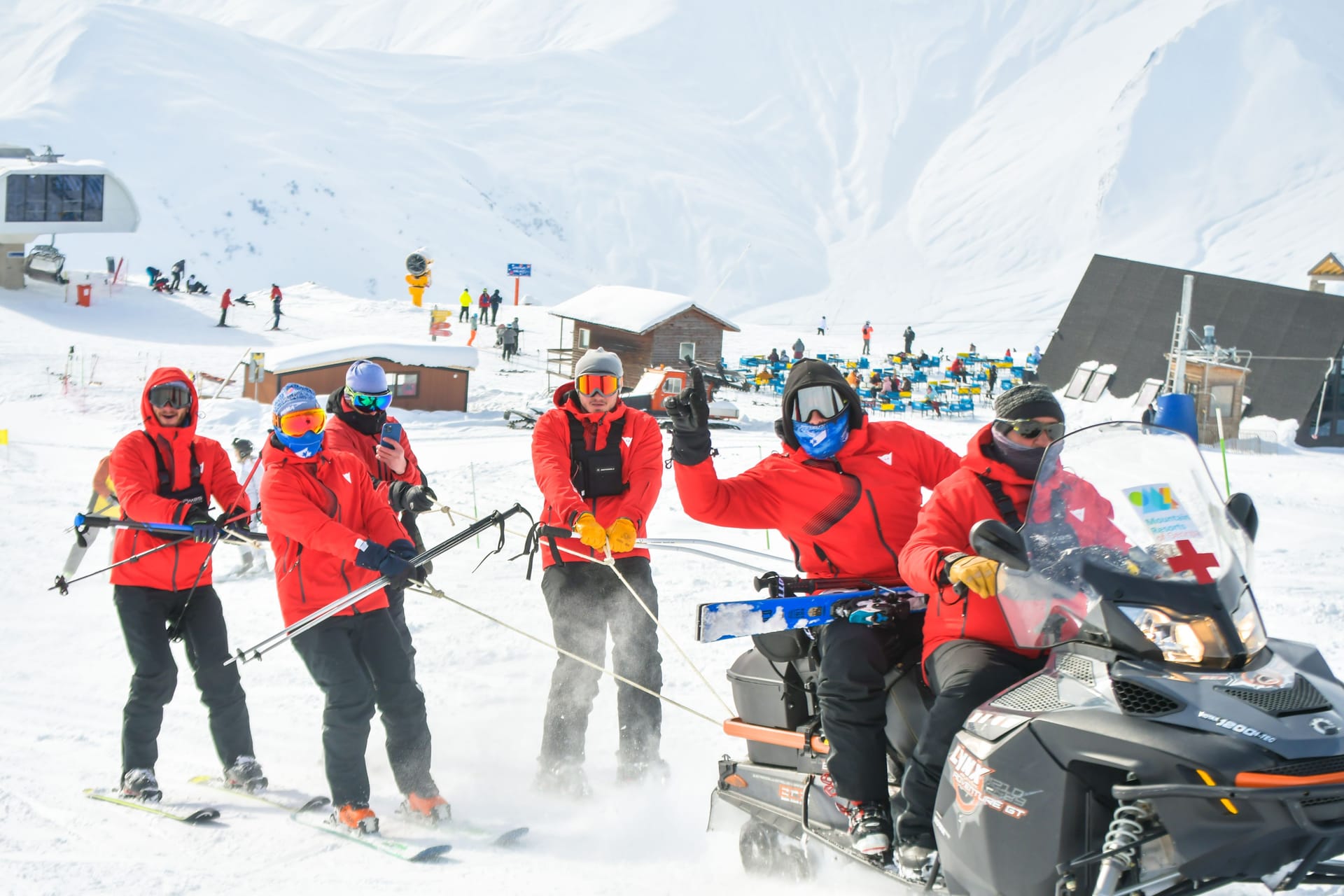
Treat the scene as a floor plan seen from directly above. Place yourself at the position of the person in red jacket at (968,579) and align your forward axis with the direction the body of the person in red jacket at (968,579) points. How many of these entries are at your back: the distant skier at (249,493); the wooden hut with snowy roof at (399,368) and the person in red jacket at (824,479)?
3

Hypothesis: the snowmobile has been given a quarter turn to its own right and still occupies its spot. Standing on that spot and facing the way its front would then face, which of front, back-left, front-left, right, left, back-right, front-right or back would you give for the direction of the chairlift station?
right

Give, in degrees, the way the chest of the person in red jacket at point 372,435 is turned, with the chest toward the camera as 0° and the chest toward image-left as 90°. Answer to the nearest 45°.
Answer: approximately 315°

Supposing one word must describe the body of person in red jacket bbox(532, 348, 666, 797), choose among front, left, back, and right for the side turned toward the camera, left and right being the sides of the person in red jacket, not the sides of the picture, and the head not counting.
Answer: front

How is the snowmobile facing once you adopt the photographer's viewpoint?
facing the viewer and to the right of the viewer

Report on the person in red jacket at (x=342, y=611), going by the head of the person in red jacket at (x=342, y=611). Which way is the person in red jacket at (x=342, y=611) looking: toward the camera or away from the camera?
toward the camera

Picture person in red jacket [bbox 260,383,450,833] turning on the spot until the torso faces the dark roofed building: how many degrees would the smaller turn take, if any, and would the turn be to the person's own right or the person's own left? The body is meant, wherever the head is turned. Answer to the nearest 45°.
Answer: approximately 90° to the person's own left

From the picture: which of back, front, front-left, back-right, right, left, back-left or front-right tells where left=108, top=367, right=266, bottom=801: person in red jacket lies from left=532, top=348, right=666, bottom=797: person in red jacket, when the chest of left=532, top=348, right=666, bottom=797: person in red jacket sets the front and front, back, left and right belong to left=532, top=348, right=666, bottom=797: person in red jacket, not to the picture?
right

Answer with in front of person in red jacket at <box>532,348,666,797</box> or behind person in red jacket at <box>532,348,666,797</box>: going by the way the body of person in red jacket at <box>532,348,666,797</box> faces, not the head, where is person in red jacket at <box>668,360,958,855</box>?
in front

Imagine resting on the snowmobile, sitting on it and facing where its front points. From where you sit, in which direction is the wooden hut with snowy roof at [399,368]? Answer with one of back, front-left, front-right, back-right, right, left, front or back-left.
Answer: back

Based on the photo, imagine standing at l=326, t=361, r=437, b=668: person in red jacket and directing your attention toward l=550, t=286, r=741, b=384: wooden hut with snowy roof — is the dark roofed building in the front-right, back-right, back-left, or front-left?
front-right

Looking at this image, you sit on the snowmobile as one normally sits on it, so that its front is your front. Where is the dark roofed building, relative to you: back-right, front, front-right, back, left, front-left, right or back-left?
back-left

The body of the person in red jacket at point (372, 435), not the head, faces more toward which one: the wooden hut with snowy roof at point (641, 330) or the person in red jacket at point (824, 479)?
the person in red jacket
